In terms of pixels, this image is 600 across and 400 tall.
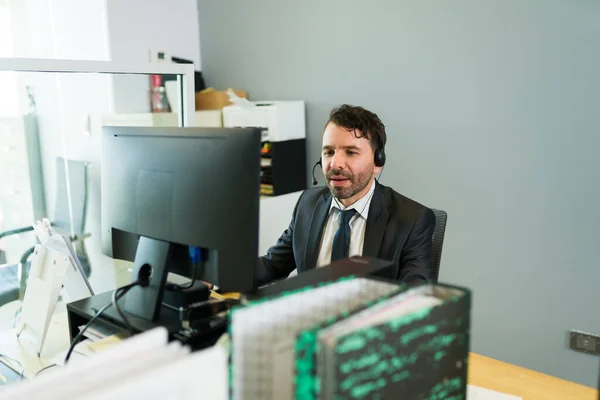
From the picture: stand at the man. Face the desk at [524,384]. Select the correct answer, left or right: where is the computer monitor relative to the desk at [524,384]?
right

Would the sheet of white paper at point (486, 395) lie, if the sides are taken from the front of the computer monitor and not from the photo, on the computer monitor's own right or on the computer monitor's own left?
on the computer monitor's own right

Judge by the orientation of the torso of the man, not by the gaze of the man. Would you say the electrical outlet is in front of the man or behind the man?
behind

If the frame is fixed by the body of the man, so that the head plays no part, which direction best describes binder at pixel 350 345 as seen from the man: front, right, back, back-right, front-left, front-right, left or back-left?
front-left

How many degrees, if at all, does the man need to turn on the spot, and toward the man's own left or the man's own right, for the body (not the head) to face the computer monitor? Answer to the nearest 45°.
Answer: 0° — they already face it

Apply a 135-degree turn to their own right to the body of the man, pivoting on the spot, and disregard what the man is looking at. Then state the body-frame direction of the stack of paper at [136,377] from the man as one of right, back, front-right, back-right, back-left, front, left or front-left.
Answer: back

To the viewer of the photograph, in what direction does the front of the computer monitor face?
facing away from the viewer and to the right of the viewer

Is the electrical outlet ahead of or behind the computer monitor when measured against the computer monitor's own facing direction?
ahead

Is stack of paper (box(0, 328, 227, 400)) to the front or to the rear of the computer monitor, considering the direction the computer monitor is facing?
to the rear

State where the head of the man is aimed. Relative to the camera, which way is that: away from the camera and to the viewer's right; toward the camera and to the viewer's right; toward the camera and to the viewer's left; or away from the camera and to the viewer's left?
toward the camera and to the viewer's left

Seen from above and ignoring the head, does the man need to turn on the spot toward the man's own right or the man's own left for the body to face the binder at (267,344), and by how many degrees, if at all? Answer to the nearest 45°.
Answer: approximately 45° to the man's own left

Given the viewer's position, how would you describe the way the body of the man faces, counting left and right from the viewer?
facing the viewer and to the left of the viewer

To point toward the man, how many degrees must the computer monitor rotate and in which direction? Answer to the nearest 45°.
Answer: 0° — it already faces them

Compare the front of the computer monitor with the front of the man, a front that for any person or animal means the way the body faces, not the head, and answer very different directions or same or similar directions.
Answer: very different directions
